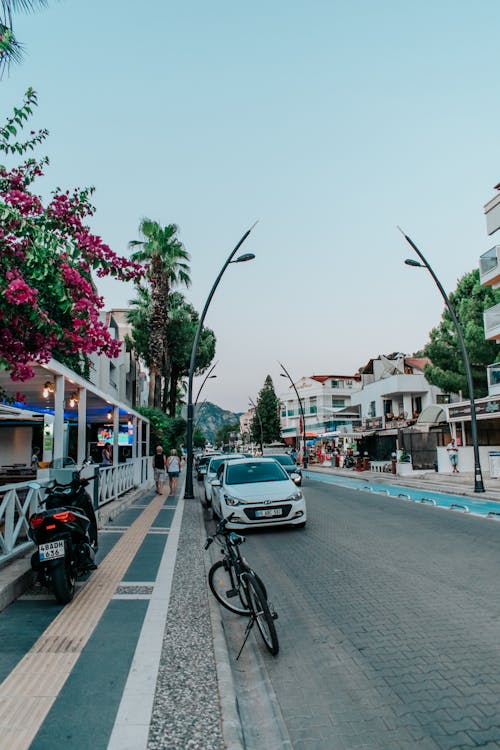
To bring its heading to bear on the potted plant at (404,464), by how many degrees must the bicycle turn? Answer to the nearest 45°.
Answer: approximately 45° to its right

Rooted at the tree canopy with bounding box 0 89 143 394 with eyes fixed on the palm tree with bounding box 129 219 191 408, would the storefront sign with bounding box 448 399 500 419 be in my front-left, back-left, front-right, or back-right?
front-right

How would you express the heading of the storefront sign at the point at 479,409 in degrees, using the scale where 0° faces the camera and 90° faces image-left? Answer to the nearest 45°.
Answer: approximately 45°

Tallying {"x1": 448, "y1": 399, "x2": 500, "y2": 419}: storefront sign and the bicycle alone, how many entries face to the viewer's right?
0

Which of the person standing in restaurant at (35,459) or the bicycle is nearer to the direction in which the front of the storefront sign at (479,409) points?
the person standing in restaurant

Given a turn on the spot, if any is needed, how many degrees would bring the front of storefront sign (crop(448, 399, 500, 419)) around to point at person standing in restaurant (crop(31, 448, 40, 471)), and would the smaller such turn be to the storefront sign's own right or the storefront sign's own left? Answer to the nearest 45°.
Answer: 0° — it already faces them

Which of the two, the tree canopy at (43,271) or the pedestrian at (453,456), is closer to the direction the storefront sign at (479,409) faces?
the tree canopy

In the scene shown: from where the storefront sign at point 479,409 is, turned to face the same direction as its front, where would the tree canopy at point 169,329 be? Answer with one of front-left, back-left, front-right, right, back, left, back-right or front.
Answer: front-right

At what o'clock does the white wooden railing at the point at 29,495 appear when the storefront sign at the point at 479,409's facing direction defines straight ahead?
The white wooden railing is roughly at 11 o'clock from the storefront sign.

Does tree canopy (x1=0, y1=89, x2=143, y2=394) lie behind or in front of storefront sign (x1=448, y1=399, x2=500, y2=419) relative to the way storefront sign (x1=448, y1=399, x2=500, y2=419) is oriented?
in front

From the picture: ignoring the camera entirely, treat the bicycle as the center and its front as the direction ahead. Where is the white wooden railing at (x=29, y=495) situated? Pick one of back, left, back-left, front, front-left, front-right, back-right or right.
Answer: front

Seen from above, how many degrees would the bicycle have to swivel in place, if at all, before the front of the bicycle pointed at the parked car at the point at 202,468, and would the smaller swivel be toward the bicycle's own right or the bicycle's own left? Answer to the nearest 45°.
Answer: approximately 45° to the bicycle's own right

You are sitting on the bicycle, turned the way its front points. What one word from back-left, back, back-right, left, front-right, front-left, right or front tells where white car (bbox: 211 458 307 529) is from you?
front-right

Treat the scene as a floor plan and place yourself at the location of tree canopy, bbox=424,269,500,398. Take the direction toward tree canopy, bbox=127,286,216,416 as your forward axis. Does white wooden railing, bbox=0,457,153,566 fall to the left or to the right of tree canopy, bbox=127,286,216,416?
left

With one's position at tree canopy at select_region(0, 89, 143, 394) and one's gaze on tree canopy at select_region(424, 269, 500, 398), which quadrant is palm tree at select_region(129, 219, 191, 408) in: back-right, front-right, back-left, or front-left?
front-left

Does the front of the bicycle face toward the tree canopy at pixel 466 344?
no

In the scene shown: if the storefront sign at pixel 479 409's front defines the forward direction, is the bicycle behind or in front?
in front
